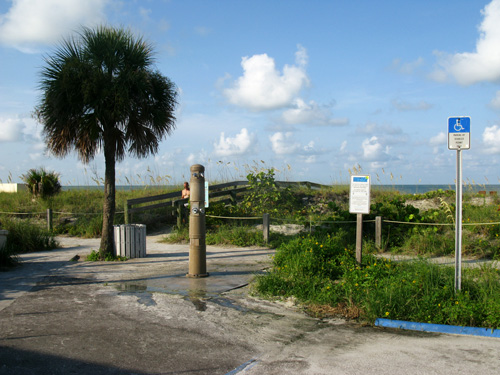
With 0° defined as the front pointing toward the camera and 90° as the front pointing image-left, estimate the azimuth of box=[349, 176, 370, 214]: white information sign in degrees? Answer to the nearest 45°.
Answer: approximately 0°

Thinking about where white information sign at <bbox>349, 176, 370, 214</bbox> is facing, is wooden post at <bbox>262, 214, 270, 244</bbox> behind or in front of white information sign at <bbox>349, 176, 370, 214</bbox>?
behind

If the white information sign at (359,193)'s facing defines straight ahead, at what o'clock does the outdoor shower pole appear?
The outdoor shower pole is roughly at 3 o'clock from the white information sign.

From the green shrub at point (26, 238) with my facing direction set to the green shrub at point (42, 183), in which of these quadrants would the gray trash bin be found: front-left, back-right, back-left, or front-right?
back-right

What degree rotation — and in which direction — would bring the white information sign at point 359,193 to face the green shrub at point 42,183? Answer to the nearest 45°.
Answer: approximately 135° to its right

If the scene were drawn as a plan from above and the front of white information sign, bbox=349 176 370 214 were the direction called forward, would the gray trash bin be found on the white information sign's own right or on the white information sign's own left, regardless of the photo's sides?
on the white information sign's own right

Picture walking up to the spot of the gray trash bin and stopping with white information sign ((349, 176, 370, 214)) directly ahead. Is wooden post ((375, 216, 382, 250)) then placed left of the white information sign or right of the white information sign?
left

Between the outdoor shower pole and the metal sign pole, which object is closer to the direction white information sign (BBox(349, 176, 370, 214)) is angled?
the metal sign pole

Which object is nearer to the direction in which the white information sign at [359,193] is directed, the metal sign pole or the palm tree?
the metal sign pole

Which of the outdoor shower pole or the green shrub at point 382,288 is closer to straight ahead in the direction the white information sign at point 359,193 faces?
the green shrub

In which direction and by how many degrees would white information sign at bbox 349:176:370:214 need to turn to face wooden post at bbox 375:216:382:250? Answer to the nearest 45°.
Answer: approximately 180°
